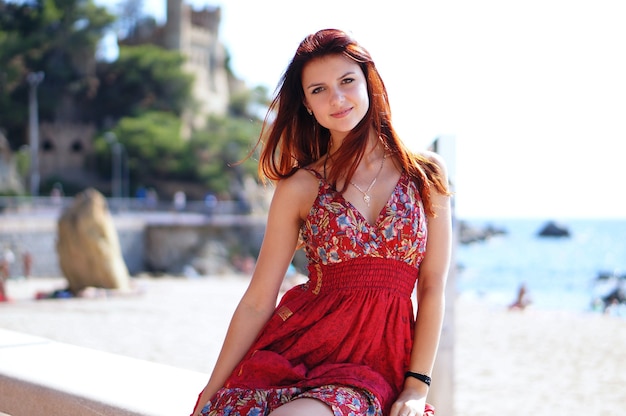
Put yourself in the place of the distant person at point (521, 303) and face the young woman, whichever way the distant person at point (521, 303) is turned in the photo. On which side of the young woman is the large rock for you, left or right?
right

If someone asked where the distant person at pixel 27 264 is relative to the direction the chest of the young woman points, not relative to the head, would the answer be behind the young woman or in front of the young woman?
behind

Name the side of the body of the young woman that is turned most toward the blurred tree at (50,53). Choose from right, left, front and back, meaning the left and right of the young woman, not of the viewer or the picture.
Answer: back

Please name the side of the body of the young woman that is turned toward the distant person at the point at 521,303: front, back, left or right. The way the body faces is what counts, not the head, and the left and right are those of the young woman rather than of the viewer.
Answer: back

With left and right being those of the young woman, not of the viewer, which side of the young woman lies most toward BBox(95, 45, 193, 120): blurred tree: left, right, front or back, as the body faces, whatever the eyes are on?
back

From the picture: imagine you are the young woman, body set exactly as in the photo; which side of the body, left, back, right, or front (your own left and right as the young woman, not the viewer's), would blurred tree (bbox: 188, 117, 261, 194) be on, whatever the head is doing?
back

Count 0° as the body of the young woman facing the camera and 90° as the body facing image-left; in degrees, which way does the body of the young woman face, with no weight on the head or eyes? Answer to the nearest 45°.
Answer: approximately 0°
